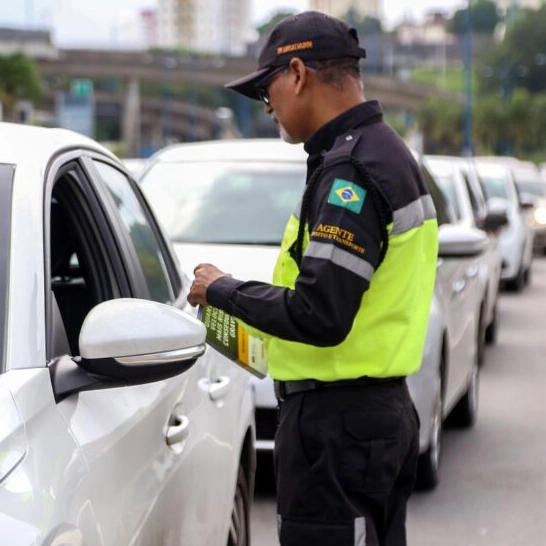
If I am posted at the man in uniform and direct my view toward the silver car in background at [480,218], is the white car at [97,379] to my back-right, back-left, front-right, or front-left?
back-left

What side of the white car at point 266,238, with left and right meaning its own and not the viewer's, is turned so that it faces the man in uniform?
front

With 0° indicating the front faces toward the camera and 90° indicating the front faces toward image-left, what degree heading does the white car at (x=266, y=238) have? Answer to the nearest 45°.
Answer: approximately 0°

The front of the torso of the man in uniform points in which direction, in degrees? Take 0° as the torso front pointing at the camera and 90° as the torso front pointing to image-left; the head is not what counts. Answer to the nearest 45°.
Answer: approximately 90°

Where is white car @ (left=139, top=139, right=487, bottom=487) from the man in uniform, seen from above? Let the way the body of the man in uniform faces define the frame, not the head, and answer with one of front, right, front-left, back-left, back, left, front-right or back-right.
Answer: right

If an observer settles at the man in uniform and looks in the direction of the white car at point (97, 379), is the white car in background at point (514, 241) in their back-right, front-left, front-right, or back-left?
back-right

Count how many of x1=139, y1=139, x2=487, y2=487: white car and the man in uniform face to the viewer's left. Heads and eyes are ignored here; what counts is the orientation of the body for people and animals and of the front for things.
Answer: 1

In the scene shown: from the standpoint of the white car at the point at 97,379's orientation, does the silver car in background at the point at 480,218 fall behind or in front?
behind

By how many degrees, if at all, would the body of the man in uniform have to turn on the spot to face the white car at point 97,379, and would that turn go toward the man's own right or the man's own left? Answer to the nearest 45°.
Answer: approximately 45° to the man's own left

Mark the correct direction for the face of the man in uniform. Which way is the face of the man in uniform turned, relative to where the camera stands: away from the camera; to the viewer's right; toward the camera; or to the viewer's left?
to the viewer's left

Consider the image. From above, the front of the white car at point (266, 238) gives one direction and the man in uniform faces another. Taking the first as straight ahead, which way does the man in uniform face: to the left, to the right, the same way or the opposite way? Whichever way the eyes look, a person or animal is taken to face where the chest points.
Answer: to the right
